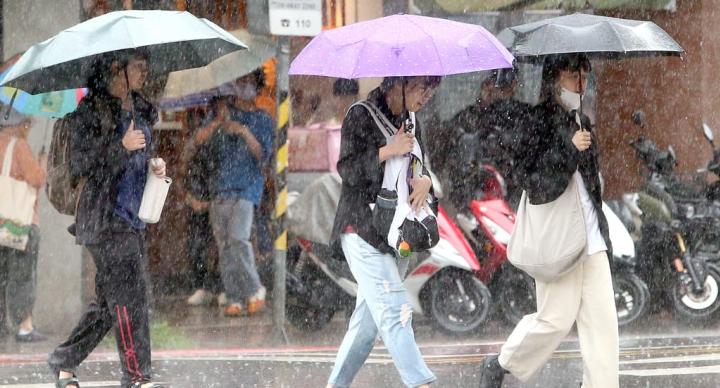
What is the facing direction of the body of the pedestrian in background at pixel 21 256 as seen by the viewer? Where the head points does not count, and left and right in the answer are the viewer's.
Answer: facing to the right of the viewer

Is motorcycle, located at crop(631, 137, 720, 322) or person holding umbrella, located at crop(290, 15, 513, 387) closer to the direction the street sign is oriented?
the person holding umbrella

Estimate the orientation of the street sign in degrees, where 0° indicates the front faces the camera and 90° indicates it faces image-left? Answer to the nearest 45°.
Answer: approximately 0°

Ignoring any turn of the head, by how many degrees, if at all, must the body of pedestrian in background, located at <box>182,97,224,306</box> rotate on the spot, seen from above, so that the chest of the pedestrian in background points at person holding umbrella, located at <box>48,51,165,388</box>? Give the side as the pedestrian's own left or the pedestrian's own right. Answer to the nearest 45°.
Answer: approximately 45° to the pedestrian's own right

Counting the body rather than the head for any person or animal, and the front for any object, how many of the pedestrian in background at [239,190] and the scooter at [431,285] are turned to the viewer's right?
1

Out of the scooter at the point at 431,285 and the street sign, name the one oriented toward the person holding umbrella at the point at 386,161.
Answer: the street sign

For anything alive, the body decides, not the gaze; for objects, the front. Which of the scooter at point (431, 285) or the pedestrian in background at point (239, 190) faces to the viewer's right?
the scooter

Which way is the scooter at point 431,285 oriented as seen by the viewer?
to the viewer's right
